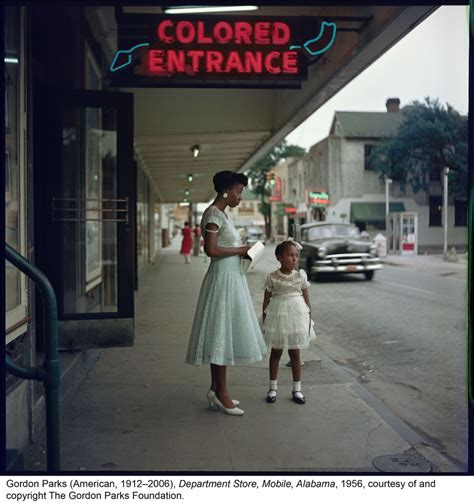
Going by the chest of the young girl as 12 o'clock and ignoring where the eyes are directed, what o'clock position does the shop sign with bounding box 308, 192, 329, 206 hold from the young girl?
The shop sign is roughly at 6 o'clock from the young girl.

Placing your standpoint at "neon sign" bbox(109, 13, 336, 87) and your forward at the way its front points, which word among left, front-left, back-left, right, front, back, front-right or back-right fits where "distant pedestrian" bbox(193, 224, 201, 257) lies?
back

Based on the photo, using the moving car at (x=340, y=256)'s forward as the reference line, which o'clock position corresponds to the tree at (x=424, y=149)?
The tree is roughly at 8 o'clock from the moving car.

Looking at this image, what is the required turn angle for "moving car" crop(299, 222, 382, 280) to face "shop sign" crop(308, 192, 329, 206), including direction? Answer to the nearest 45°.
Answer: approximately 135° to its left

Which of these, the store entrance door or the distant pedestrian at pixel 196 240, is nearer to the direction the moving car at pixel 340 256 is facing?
the store entrance door

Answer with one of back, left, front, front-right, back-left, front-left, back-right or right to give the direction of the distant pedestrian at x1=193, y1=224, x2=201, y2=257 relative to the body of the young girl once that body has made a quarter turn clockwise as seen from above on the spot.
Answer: right

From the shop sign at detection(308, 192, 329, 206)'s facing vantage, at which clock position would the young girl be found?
The young girl is roughly at 12 o'clock from the shop sign.

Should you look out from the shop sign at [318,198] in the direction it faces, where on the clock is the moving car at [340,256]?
The moving car is roughly at 12 o'clock from the shop sign.

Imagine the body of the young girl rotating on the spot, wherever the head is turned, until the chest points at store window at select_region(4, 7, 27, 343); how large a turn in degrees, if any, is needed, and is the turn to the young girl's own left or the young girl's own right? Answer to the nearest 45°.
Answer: approximately 45° to the young girl's own right

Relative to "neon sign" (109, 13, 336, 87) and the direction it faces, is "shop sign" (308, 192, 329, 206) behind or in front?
behind

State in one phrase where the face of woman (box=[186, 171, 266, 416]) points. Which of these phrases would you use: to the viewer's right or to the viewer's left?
to the viewer's right
